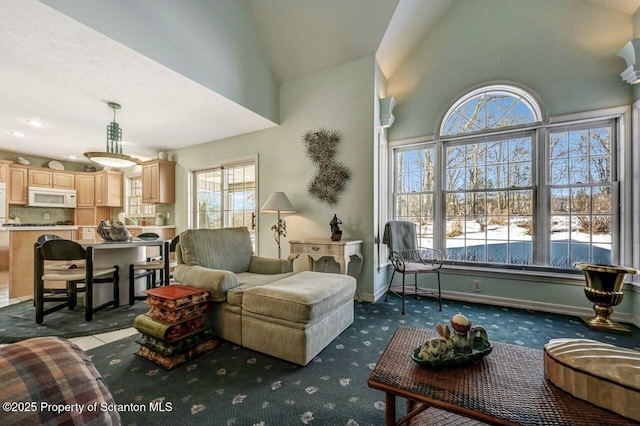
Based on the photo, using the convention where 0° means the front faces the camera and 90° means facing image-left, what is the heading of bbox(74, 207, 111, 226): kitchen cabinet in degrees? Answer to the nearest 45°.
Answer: approximately 0°

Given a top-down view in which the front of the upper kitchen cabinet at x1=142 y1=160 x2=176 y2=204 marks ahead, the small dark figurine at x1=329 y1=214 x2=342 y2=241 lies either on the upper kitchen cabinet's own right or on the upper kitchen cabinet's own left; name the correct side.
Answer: on the upper kitchen cabinet's own left

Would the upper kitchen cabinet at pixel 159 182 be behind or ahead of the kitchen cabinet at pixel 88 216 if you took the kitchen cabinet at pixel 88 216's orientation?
ahead

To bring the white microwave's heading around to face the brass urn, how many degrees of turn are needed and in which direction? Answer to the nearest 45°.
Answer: approximately 45° to its left

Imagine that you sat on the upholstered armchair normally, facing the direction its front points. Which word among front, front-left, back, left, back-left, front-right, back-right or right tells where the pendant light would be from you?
back

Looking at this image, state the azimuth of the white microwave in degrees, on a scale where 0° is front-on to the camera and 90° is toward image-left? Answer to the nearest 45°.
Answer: approximately 0°

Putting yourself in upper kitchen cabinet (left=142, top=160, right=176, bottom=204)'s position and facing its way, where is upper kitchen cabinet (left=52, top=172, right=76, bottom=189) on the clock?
upper kitchen cabinet (left=52, top=172, right=76, bottom=189) is roughly at 3 o'clock from upper kitchen cabinet (left=142, top=160, right=176, bottom=204).

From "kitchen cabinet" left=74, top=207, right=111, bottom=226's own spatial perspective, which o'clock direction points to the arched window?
The arched window is roughly at 11 o'clock from the kitchen cabinet.

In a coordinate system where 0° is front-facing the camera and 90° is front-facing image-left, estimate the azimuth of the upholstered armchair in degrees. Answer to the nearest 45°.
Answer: approximately 315°
